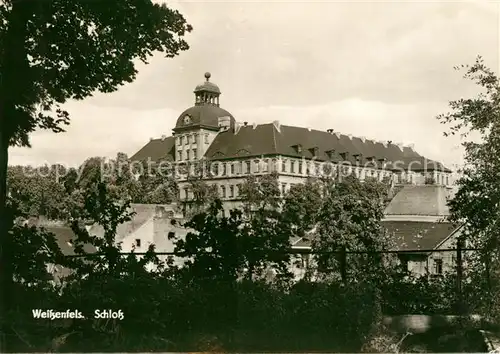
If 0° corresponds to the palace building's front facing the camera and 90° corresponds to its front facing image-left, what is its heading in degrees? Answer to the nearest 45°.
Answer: approximately 45°

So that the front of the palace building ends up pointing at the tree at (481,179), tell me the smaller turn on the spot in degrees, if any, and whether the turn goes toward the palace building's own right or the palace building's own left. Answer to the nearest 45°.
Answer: approximately 90° to the palace building's own left
